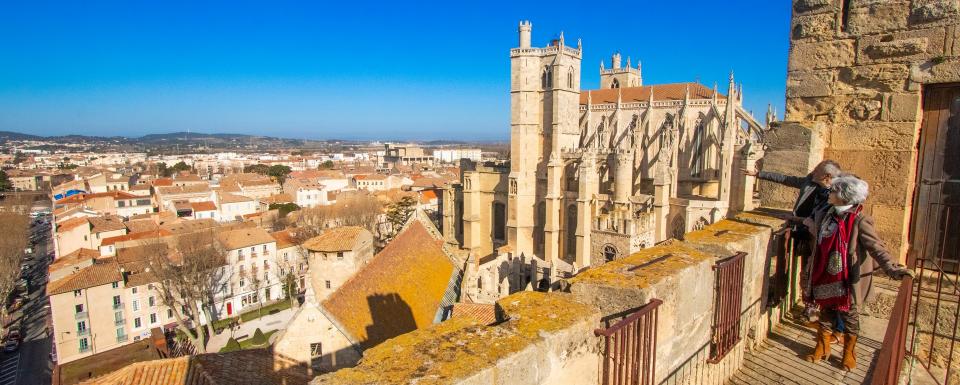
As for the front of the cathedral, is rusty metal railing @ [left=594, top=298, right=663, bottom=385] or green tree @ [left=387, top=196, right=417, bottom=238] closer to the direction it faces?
the green tree

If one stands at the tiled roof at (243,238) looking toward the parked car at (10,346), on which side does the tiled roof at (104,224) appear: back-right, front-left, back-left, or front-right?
front-right

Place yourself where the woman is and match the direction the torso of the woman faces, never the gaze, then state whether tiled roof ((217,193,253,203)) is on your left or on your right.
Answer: on your right

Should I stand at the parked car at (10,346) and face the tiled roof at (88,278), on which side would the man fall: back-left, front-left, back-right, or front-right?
front-right

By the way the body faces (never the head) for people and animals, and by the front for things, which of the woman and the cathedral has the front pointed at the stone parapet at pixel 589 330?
the woman

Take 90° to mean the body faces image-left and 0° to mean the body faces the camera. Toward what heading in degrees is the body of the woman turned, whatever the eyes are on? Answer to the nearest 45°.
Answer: approximately 45°

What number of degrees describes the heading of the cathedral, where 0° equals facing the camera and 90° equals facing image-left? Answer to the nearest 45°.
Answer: approximately 135°

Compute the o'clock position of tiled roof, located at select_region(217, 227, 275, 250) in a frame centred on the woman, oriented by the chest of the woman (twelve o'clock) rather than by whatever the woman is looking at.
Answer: The tiled roof is roughly at 2 o'clock from the woman.

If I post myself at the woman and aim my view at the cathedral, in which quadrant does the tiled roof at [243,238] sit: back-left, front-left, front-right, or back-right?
front-left

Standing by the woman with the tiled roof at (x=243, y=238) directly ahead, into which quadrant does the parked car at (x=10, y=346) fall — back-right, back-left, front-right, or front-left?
front-left
